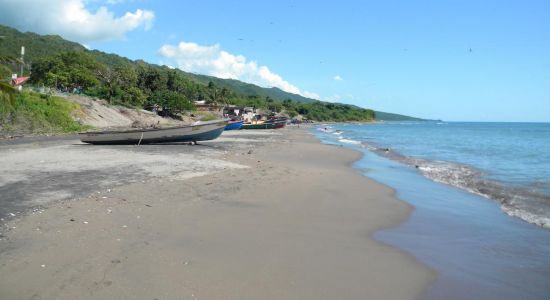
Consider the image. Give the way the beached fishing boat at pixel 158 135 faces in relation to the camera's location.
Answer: facing to the right of the viewer

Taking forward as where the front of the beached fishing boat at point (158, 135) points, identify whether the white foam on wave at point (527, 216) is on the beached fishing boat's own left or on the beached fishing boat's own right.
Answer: on the beached fishing boat's own right

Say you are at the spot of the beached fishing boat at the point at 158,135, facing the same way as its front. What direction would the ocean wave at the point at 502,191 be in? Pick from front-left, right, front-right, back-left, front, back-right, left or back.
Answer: front-right
